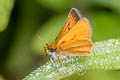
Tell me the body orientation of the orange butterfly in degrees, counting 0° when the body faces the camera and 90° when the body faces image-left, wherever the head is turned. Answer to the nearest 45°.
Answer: approximately 90°
